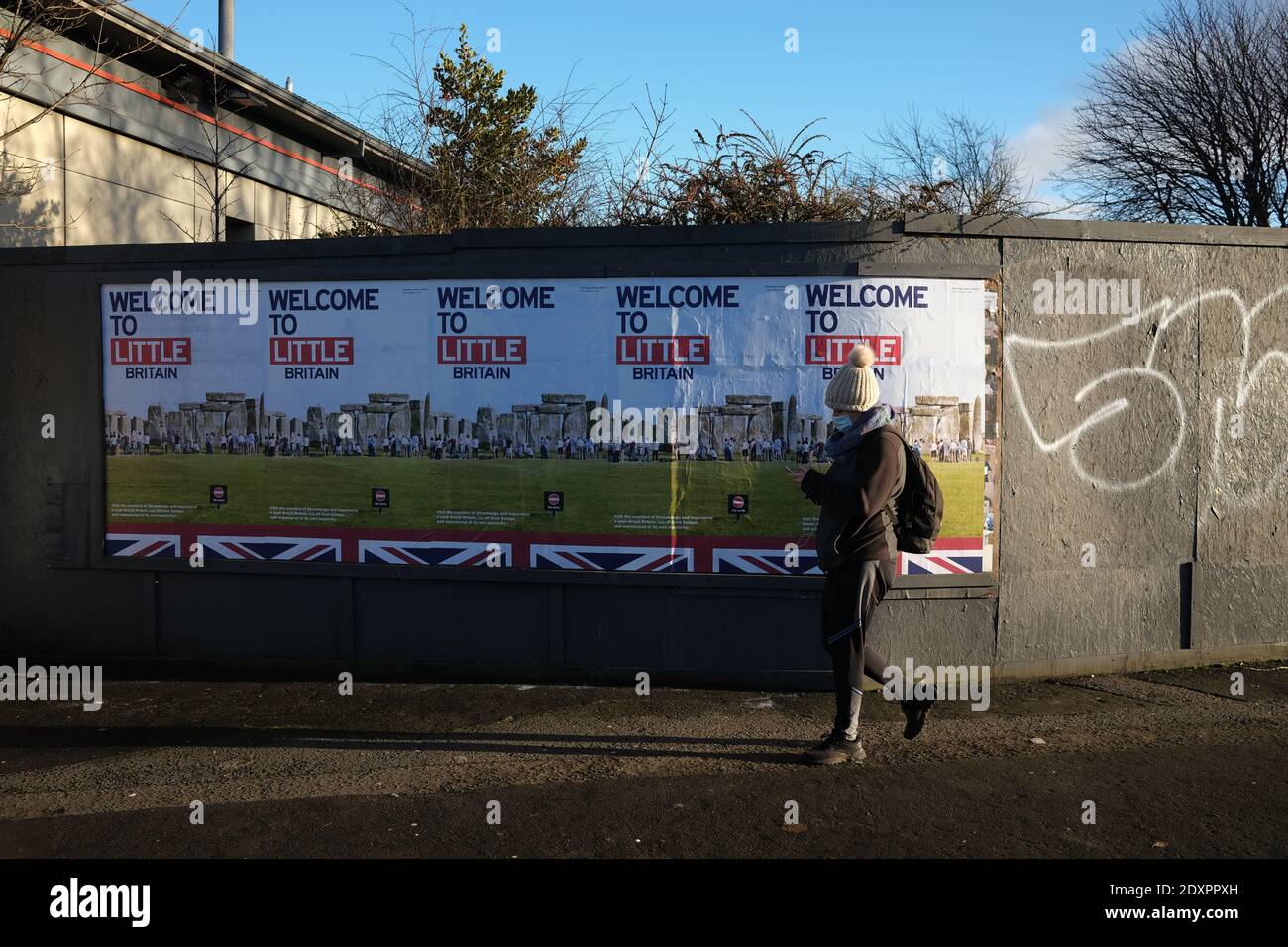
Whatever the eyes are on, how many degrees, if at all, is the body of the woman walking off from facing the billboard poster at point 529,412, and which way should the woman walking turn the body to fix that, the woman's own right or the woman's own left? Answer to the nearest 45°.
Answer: approximately 45° to the woman's own right

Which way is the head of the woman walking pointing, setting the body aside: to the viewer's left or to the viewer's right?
to the viewer's left

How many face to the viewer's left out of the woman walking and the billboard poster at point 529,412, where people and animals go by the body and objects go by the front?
1

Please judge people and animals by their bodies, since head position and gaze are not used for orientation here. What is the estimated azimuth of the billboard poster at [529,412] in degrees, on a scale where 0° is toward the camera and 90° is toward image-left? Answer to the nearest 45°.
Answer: approximately 0°

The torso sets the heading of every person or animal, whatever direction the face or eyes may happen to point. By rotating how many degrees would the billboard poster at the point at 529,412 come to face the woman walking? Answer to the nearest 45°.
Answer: approximately 45° to its left

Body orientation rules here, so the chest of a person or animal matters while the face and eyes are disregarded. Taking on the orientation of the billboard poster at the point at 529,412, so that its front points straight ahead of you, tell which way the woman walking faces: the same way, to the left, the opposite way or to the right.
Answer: to the right

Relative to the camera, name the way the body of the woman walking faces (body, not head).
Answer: to the viewer's left
